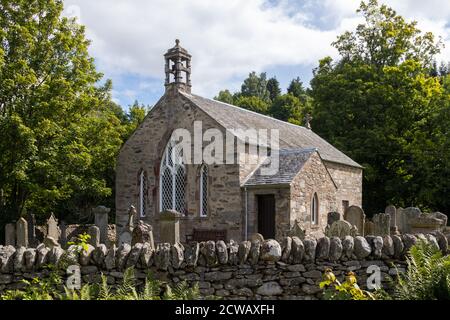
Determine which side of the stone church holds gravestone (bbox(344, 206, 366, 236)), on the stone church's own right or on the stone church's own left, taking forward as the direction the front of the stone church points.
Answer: on the stone church's own left

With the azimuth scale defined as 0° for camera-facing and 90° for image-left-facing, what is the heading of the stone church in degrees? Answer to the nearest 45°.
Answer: approximately 45°

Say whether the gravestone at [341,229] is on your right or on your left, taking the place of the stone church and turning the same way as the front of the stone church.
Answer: on your left

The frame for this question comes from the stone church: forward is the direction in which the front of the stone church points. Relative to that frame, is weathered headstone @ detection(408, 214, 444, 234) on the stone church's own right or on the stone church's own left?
on the stone church's own left

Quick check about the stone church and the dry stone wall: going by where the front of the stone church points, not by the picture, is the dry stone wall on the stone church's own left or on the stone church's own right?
on the stone church's own left

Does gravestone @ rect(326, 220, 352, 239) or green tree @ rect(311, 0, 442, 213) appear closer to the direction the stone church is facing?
the gravestone
